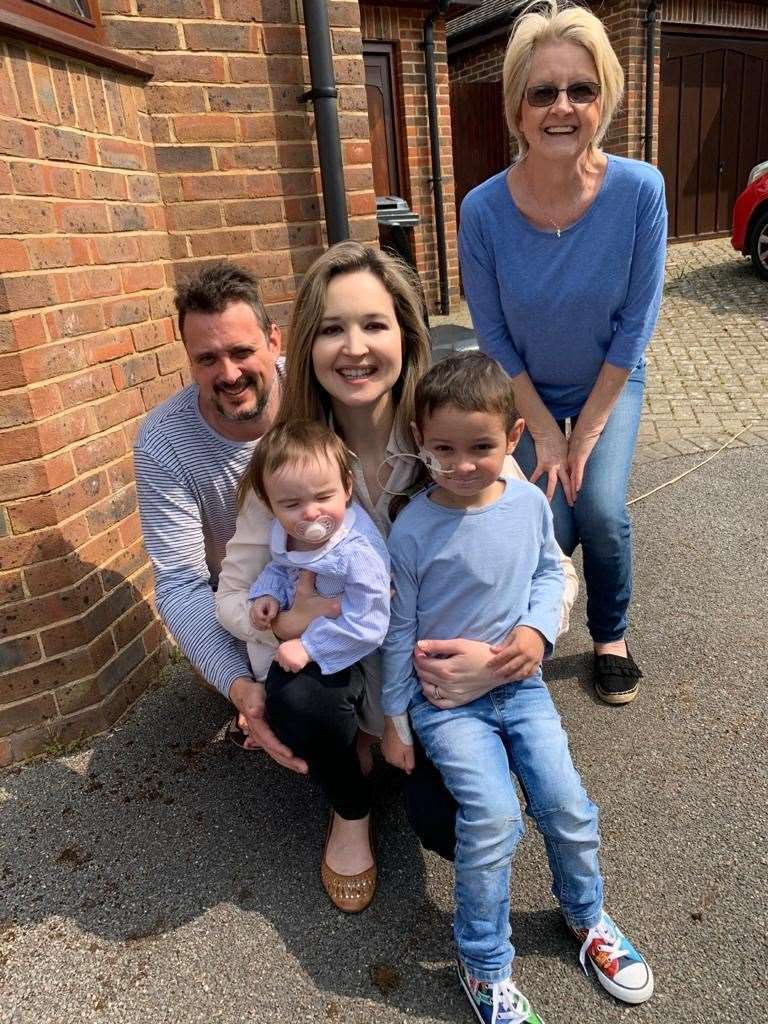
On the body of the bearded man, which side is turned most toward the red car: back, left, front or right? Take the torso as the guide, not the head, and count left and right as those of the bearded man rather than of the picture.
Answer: left

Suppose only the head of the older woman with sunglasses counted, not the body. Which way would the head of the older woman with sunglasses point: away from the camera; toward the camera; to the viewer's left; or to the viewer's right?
toward the camera

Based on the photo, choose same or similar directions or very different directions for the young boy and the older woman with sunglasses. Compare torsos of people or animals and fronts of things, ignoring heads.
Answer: same or similar directions

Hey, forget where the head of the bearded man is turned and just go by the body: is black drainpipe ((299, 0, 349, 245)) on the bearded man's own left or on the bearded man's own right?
on the bearded man's own left

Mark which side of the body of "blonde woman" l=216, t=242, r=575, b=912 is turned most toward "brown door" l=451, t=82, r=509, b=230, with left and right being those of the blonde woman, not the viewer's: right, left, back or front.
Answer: back

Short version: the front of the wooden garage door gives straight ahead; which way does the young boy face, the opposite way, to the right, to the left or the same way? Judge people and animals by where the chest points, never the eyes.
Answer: the same way

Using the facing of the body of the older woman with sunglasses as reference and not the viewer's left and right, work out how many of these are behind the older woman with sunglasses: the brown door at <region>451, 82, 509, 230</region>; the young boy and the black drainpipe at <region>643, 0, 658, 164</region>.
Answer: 2

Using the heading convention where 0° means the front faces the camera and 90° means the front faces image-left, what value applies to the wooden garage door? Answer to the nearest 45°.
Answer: approximately 0°

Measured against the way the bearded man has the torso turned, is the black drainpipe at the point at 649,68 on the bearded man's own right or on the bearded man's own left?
on the bearded man's own left

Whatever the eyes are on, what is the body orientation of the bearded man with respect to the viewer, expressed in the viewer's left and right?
facing the viewer and to the right of the viewer

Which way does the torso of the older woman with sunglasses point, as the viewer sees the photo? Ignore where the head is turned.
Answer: toward the camera

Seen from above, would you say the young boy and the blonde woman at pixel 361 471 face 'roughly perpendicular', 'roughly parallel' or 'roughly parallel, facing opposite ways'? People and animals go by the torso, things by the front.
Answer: roughly parallel

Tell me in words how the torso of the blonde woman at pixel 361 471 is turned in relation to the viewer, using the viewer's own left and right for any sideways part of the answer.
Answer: facing the viewer

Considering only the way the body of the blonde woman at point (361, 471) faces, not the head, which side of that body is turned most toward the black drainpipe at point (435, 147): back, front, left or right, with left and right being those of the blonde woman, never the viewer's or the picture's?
back
